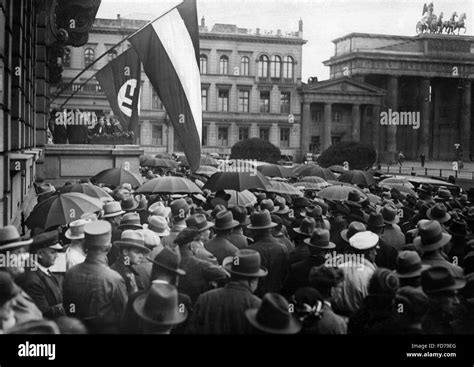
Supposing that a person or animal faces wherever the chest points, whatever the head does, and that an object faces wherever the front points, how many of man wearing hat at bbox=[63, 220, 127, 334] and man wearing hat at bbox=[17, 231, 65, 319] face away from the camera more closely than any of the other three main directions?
1

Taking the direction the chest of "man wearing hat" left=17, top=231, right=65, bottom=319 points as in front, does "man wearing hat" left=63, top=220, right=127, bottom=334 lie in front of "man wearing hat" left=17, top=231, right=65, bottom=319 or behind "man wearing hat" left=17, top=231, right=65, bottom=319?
in front

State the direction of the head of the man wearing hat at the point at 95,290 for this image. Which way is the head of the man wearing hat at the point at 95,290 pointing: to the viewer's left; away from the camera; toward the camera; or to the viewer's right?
away from the camera

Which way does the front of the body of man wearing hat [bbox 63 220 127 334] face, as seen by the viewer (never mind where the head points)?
away from the camera

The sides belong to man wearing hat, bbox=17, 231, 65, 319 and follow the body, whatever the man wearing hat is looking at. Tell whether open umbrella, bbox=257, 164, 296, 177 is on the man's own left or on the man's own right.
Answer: on the man's own left

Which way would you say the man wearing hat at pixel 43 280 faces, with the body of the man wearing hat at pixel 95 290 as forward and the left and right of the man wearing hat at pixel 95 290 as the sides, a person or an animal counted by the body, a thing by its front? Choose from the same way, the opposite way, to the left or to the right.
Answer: to the right

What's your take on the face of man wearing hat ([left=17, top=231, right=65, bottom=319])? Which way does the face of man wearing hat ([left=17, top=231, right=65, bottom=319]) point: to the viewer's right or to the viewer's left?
to the viewer's right

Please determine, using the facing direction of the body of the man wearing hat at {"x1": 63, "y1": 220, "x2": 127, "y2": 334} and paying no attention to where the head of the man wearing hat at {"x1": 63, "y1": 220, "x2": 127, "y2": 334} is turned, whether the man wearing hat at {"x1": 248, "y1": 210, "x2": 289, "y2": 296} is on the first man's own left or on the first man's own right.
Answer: on the first man's own right

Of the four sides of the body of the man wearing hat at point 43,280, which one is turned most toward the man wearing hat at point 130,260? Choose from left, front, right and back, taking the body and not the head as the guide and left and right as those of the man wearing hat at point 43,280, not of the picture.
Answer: front

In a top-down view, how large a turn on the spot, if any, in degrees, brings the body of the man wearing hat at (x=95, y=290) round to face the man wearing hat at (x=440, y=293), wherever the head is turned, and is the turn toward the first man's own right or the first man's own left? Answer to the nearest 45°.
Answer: approximately 90° to the first man's own right

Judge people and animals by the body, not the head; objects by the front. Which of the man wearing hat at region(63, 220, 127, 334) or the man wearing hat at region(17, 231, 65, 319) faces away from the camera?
the man wearing hat at region(63, 220, 127, 334)

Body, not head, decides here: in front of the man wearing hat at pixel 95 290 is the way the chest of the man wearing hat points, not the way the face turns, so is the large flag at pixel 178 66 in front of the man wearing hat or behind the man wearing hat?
in front

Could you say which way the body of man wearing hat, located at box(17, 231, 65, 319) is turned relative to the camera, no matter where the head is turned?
to the viewer's right
